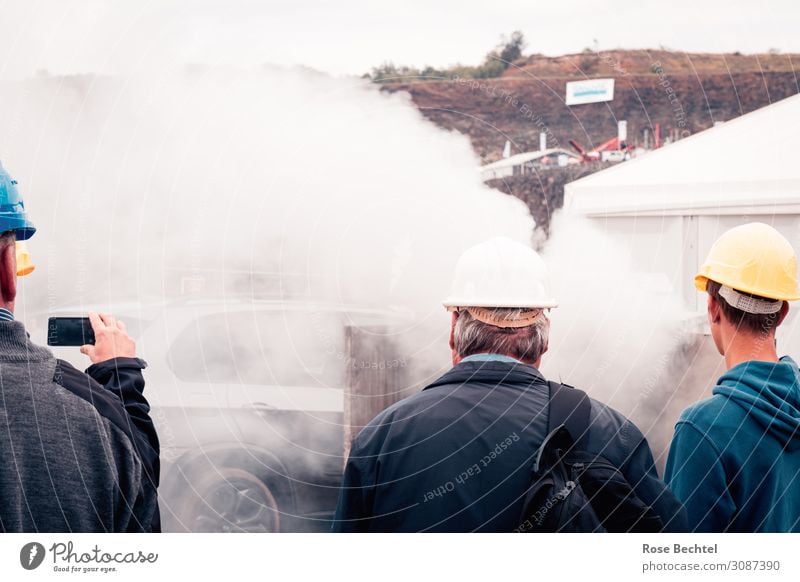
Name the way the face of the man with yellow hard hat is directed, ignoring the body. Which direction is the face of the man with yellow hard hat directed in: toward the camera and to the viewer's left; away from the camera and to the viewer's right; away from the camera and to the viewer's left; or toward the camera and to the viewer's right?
away from the camera and to the viewer's left

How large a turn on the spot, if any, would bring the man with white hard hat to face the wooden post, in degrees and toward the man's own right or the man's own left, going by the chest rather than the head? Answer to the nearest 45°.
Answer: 0° — they already face it

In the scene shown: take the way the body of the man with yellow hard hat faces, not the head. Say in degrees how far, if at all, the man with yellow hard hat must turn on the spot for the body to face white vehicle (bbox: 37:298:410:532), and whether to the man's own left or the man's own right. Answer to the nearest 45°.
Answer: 0° — they already face it

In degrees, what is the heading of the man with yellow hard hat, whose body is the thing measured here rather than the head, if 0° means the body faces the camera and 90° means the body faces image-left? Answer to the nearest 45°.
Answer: approximately 135°

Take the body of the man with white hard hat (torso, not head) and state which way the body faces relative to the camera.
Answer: away from the camera
